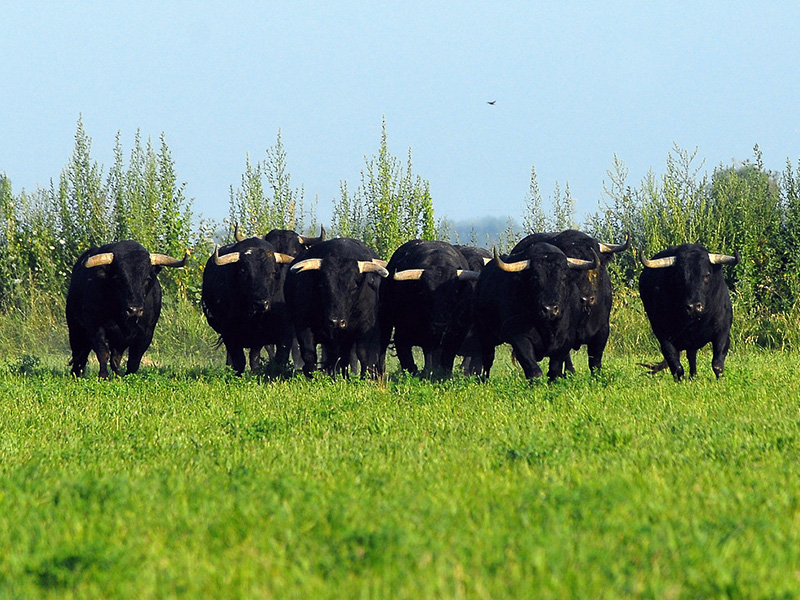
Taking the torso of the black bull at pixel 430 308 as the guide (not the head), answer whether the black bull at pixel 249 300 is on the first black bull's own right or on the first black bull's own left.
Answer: on the first black bull's own right

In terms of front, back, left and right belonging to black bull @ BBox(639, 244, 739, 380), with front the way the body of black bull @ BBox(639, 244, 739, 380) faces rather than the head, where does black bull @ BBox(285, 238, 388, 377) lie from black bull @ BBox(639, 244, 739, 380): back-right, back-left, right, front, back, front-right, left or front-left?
right

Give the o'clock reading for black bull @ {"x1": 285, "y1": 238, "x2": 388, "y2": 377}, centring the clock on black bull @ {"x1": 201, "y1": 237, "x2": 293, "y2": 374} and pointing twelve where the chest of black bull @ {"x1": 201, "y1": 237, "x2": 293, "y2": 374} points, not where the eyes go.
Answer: black bull @ {"x1": 285, "y1": 238, "x2": 388, "y2": 377} is roughly at 10 o'clock from black bull @ {"x1": 201, "y1": 237, "x2": 293, "y2": 374}.

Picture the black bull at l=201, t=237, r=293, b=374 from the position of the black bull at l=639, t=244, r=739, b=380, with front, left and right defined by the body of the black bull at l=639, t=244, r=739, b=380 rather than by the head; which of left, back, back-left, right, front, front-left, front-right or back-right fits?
right

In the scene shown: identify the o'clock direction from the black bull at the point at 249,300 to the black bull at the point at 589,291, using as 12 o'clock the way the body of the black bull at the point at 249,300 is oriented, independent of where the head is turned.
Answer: the black bull at the point at 589,291 is roughly at 10 o'clock from the black bull at the point at 249,300.

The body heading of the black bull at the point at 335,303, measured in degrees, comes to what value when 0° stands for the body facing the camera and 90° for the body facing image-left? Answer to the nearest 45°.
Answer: approximately 0°

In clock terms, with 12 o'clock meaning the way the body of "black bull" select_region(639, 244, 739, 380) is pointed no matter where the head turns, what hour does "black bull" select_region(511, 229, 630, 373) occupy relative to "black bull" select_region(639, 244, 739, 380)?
"black bull" select_region(511, 229, 630, 373) is roughly at 3 o'clock from "black bull" select_region(639, 244, 739, 380).

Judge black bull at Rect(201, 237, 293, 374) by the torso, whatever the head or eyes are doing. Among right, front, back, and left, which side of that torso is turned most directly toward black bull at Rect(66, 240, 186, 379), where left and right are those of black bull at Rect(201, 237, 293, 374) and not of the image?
right

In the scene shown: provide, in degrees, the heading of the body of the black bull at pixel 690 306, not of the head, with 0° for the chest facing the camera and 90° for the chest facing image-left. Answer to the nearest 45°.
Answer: approximately 0°

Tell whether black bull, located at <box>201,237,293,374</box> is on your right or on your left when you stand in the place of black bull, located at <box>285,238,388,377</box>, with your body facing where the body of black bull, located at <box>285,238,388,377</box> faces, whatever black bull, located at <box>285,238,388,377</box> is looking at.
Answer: on your right

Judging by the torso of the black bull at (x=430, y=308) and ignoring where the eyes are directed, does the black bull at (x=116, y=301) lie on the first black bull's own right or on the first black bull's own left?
on the first black bull's own right
